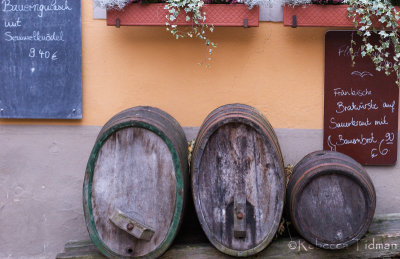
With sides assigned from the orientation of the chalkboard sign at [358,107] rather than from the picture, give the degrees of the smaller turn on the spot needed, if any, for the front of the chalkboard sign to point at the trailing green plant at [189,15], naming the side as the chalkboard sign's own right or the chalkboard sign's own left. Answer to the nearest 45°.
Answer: approximately 45° to the chalkboard sign's own right

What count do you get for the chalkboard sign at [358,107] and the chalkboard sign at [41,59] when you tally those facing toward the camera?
2

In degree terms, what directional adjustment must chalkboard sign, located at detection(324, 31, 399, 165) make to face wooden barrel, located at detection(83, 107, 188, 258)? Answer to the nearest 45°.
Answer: approximately 45° to its right

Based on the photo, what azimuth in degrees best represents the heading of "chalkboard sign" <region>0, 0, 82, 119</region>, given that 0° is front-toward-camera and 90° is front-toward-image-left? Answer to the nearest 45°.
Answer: approximately 0°

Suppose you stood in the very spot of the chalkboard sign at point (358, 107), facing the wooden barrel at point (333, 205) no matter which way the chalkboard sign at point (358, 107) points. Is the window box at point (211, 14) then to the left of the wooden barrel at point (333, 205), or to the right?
right

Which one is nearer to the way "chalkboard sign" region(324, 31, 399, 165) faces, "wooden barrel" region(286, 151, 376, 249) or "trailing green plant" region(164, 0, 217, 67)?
the wooden barrel

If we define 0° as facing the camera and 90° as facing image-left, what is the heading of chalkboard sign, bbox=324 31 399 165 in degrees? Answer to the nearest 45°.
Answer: approximately 0°
